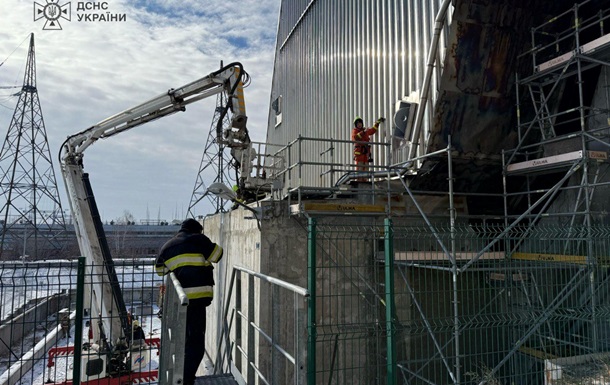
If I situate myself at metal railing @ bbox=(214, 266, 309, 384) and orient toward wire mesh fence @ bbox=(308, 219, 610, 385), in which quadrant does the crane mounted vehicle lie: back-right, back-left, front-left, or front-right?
back-left

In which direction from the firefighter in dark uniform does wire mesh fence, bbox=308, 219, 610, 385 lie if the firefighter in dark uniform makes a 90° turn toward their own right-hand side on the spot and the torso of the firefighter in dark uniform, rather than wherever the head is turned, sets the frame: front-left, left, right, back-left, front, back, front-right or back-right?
front

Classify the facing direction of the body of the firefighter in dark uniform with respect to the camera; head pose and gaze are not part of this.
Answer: away from the camera

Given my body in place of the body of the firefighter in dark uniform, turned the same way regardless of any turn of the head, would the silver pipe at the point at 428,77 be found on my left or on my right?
on my right

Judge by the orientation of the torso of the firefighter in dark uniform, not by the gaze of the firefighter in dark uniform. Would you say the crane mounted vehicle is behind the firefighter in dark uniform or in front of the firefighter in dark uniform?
in front
